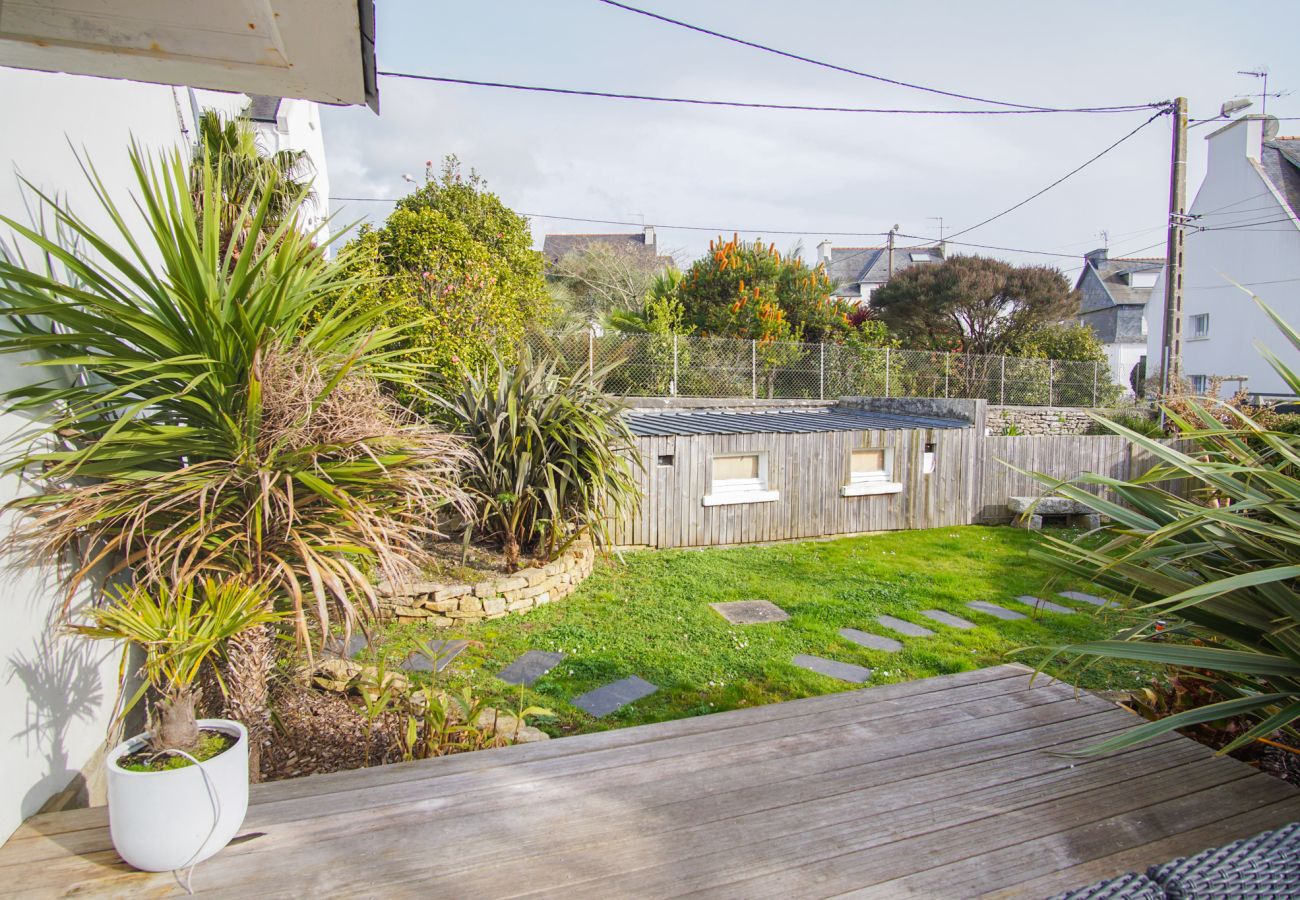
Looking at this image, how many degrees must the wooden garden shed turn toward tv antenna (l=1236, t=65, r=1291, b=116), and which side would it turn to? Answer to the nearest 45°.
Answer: approximately 135° to its left

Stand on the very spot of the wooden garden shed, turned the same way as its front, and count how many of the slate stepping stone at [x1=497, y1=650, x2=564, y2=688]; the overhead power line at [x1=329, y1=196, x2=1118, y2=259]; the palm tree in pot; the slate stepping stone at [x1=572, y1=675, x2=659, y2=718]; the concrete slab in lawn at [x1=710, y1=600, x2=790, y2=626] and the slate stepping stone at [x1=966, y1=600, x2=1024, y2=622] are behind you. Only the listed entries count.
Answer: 1

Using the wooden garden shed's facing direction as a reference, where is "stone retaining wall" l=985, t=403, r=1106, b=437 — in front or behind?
behind

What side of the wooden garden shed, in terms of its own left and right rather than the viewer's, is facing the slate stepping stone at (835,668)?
front

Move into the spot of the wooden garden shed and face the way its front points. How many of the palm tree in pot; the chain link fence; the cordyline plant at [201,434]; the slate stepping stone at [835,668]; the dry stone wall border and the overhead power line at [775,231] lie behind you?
2

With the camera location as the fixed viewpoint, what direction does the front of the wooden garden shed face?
facing the viewer

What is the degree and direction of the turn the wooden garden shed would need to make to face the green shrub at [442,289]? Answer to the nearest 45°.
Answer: approximately 45° to its right

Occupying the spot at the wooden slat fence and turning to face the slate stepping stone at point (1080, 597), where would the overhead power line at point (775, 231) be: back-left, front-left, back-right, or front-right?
back-right

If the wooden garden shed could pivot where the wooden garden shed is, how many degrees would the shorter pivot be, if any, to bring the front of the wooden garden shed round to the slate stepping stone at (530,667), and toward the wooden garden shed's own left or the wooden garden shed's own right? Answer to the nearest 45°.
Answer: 0° — it already faces it

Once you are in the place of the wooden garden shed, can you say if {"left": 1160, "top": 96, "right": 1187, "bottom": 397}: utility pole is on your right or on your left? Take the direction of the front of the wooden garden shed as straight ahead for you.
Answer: on your left

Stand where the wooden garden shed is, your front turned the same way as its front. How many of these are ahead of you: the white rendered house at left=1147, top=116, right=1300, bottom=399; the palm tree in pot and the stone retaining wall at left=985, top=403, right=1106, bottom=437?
1

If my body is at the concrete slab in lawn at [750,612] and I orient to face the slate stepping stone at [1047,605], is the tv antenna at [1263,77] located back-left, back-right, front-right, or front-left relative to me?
front-left

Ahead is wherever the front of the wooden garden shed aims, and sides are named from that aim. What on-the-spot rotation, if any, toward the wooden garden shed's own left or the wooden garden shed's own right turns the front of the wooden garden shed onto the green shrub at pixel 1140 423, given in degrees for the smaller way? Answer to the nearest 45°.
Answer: approximately 135° to the wooden garden shed's own left

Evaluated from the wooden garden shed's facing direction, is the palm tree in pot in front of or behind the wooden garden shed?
in front

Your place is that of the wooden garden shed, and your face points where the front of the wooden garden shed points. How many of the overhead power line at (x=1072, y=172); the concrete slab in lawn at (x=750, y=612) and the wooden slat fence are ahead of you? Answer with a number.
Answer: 1

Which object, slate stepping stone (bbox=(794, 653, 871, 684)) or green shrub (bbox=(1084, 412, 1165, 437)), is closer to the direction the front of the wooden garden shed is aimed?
the slate stepping stone

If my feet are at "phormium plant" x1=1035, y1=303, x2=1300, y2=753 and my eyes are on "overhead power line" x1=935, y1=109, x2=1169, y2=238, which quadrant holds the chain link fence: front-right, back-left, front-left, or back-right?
front-left

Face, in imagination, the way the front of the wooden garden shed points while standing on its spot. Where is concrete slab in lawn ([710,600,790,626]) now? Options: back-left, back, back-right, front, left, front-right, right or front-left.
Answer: front
